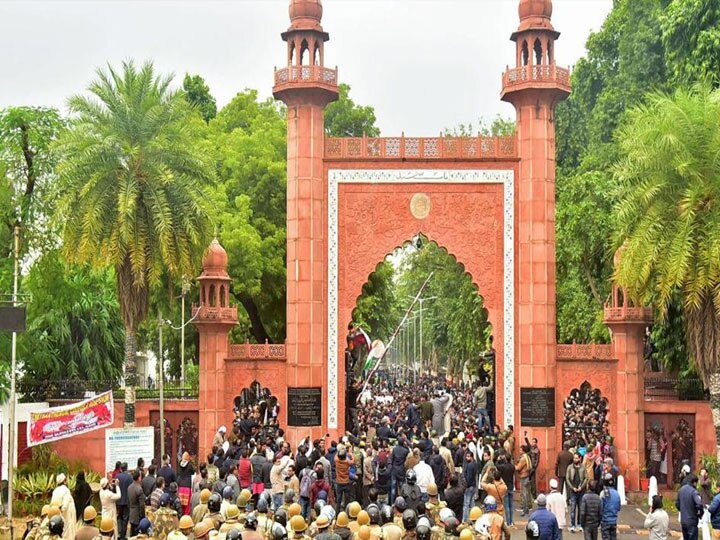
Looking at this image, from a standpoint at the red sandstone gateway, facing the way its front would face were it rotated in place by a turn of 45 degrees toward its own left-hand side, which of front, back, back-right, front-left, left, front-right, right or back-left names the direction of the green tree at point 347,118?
back-left

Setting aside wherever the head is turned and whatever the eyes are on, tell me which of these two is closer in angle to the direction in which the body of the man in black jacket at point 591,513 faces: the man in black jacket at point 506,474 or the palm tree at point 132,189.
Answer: the man in black jacket

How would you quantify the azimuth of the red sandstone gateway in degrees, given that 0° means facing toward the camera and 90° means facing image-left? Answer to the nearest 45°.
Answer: approximately 0°

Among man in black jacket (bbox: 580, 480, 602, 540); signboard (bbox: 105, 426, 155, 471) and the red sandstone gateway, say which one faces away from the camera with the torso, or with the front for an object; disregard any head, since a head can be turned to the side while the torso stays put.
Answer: the man in black jacket

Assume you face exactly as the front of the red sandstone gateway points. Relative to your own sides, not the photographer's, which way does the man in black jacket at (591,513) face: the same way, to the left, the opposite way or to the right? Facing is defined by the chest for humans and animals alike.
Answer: the opposite way

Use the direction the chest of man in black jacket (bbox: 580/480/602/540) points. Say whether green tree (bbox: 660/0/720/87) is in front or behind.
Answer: in front

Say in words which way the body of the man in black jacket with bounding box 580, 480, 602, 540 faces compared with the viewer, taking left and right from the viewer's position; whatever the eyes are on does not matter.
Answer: facing away from the viewer

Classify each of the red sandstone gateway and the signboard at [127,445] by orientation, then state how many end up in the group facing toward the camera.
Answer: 2

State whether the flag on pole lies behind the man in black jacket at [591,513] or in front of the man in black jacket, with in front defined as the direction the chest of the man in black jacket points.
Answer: in front

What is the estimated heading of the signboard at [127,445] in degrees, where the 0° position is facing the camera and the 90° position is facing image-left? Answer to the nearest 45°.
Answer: approximately 0°

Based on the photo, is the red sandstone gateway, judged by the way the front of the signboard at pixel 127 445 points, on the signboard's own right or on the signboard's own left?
on the signboard's own left

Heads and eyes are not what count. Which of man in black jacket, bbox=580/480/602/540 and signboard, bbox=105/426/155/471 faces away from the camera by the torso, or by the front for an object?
the man in black jacket

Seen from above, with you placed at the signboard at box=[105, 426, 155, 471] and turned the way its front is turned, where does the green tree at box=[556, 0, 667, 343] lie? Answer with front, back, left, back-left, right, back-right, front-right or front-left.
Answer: back-left
